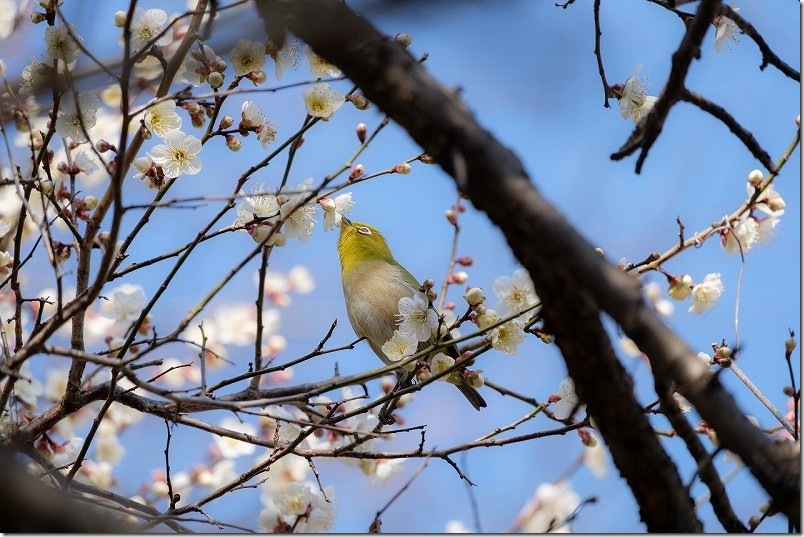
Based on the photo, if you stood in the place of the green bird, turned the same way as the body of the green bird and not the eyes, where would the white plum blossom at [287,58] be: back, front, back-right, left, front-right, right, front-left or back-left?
front-right

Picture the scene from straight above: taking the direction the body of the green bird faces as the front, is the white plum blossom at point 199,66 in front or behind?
in front

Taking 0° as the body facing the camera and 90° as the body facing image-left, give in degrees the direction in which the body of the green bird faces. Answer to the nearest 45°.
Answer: approximately 45°

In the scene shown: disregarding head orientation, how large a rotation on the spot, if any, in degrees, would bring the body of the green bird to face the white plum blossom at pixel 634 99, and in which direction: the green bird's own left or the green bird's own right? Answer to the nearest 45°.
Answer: approximately 90° to the green bird's own left

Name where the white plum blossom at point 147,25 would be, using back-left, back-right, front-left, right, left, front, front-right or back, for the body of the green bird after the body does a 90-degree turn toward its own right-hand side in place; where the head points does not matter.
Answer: front-left

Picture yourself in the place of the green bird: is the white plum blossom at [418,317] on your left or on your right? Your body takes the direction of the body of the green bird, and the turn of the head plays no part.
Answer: on your left
